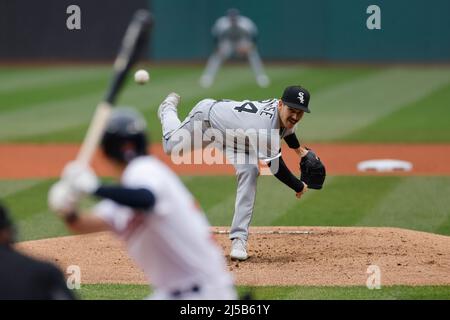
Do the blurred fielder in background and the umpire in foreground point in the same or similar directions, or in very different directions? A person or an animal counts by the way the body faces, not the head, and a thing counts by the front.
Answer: very different directions

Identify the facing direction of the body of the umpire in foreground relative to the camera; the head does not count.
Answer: away from the camera

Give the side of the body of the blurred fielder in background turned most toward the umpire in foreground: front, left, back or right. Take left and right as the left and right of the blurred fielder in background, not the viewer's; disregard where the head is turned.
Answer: front

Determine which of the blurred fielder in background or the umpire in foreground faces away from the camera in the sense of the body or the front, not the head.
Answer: the umpire in foreground

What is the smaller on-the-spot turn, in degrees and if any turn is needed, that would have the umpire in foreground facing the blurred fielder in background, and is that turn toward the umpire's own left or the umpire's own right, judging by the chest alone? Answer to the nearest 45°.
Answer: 0° — they already face them

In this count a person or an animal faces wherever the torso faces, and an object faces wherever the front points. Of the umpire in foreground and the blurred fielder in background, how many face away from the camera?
1

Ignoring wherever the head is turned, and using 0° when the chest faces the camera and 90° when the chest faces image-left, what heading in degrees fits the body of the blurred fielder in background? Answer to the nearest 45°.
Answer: approximately 0°
